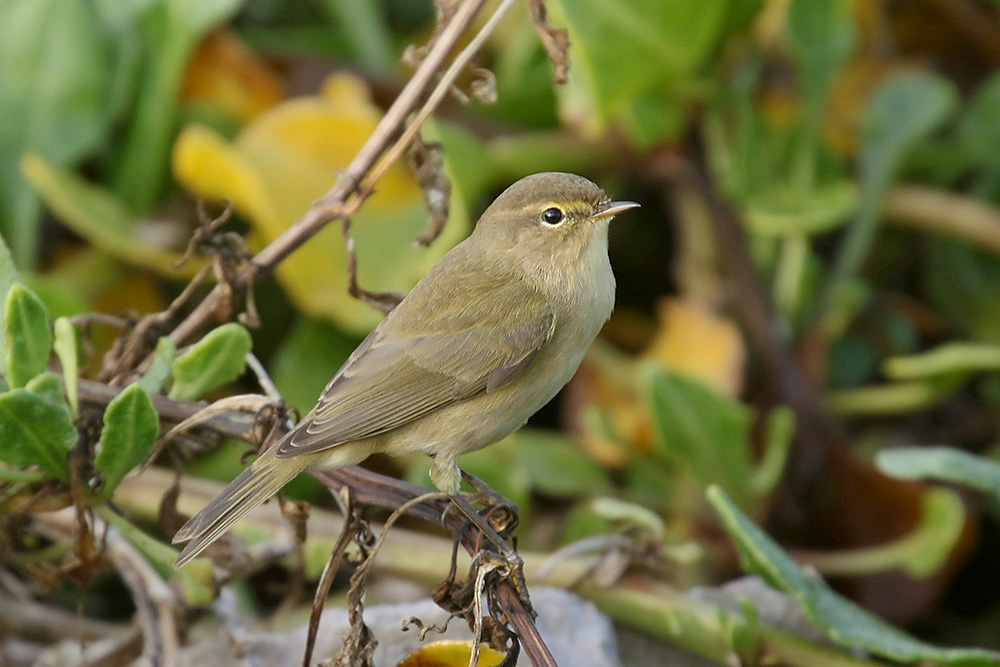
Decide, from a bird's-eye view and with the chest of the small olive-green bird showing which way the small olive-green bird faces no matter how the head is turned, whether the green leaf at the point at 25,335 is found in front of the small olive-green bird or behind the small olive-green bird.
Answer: behind

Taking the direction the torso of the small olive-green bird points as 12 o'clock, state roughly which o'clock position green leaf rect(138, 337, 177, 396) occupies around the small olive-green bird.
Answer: The green leaf is roughly at 5 o'clock from the small olive-green bird.

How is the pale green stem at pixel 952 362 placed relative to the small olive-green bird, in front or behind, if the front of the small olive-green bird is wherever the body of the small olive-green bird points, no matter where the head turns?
in front

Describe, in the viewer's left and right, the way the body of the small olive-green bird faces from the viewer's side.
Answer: facing to the right of the viewer

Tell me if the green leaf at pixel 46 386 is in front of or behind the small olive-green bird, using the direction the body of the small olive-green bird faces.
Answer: behind

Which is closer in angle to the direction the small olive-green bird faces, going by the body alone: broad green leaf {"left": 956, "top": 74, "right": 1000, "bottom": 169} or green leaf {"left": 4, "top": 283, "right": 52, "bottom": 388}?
the broad green leaf

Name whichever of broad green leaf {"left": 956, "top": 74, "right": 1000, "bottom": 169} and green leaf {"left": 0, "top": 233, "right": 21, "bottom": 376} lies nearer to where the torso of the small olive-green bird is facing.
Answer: the broad green leaf

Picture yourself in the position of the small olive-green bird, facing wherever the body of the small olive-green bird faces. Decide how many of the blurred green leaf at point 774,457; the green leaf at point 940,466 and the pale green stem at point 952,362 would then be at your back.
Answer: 0

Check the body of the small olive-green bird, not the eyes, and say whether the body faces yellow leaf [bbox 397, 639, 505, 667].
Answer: no

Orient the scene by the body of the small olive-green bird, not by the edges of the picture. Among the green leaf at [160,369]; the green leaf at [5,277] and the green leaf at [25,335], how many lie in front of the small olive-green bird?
0

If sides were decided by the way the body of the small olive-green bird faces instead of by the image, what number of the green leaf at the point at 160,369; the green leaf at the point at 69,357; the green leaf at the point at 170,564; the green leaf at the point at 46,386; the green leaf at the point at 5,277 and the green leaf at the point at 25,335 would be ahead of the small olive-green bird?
0

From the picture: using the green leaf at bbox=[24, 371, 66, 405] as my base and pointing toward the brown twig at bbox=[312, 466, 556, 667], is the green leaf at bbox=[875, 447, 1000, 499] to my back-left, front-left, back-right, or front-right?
front-left

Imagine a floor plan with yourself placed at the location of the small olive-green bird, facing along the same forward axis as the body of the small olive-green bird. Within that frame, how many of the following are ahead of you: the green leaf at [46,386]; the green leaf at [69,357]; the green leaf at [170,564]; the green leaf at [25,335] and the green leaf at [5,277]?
0

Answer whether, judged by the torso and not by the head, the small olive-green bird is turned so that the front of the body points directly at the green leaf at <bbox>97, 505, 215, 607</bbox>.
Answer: no

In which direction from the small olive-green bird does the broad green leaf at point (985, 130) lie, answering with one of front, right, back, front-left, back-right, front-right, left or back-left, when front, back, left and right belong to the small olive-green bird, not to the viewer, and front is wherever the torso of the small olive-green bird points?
front-left

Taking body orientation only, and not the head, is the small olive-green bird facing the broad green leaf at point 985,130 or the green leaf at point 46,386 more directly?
the broad green leaf
